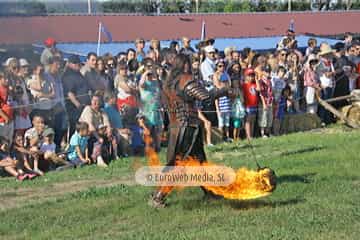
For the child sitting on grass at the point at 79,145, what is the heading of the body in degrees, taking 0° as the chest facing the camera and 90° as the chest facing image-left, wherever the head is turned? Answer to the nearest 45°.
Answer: approximately 315°

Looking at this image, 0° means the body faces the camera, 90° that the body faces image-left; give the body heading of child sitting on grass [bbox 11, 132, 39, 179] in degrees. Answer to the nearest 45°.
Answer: approximately 315°

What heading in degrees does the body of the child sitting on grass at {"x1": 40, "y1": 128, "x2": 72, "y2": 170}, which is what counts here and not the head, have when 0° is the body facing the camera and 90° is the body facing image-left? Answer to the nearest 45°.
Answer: approximately 315°
